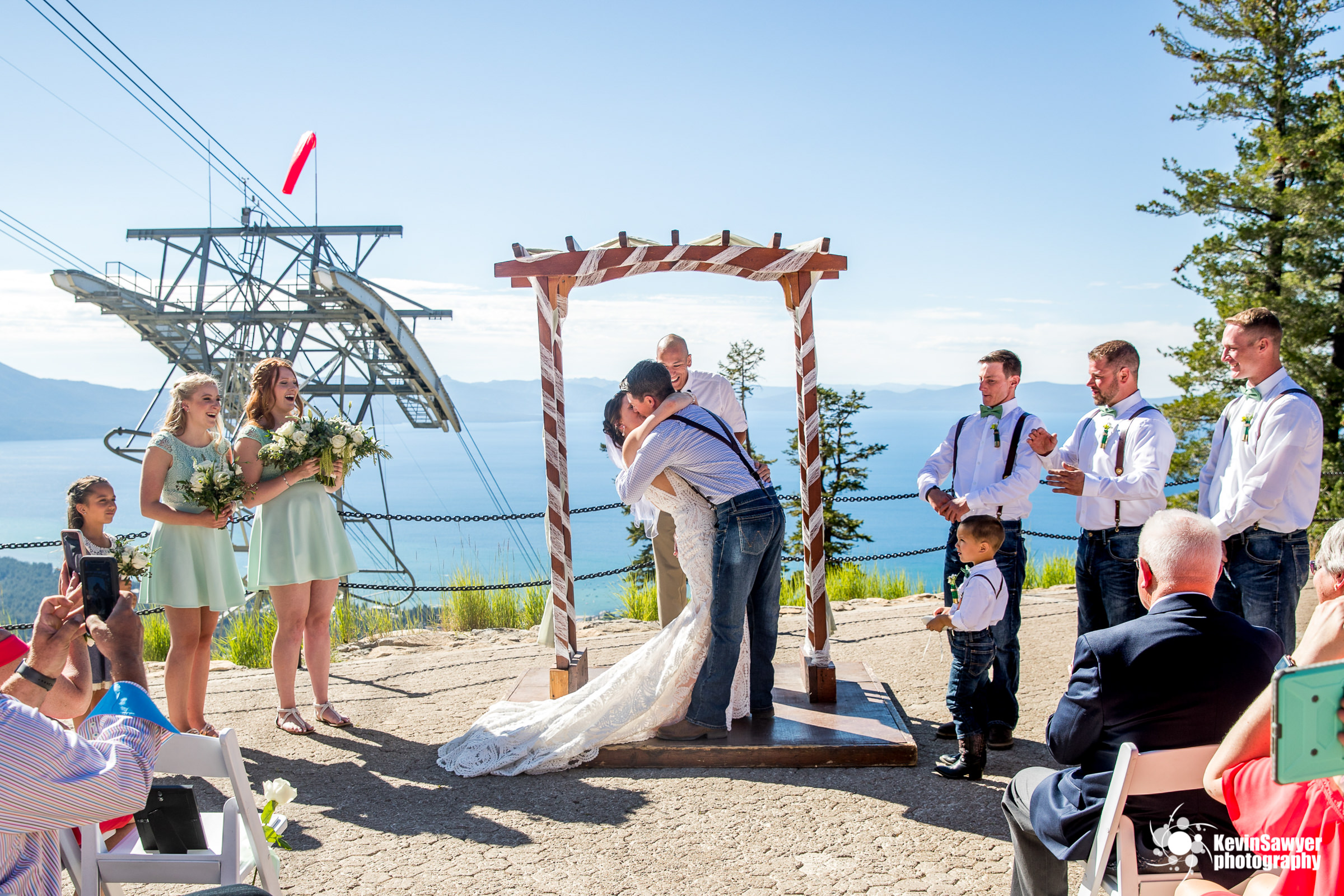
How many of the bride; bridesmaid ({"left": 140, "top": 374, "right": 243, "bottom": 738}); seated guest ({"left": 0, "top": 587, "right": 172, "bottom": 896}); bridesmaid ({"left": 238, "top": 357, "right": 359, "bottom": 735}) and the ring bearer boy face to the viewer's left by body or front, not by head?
1

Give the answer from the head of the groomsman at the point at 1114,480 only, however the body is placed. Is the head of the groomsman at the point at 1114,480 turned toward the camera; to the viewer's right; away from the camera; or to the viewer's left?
to the viewer's left

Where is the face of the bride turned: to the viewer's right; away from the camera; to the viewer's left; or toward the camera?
to the viewer's right

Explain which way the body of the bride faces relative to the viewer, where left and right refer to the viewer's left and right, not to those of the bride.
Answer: facing to the right of the viewer

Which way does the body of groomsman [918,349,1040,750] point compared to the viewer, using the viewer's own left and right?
facing the viewer and to the left of the viewer

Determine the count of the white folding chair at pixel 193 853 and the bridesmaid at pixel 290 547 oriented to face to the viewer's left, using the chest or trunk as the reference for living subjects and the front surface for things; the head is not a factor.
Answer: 0

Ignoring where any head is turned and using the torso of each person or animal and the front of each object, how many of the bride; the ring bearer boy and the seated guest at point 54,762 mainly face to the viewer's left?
1

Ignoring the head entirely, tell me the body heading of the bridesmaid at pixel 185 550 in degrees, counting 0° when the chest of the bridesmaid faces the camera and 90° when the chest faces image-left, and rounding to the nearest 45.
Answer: approximately 315°

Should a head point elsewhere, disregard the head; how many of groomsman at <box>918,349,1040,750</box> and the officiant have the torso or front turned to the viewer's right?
0

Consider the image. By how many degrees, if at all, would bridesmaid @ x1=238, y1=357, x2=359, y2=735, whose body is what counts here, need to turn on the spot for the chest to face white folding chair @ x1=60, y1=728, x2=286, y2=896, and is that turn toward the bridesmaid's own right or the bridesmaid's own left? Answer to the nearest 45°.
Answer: approximately 45° to the bridesmaid's own right

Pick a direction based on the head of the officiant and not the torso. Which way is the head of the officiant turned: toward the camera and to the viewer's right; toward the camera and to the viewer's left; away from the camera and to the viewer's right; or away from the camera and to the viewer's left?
toward the camera and to the viewer's left

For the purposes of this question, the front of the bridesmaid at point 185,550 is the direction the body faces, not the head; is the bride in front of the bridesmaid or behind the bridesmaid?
in front
